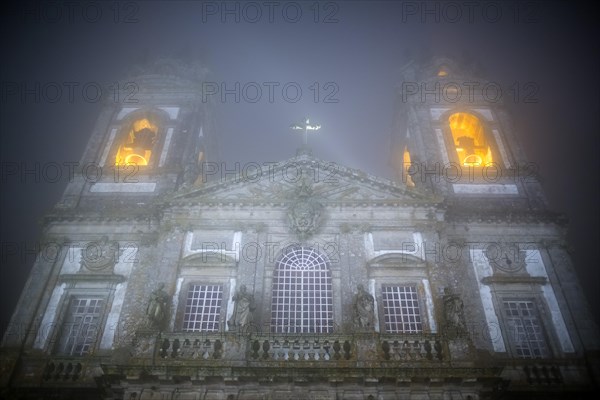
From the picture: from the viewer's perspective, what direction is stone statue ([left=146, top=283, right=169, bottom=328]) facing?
toward the camera

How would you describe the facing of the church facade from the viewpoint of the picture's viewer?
facing the viewer

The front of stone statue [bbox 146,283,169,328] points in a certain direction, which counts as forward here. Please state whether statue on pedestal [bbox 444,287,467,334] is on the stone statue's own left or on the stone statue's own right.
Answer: on the stone statue's own left

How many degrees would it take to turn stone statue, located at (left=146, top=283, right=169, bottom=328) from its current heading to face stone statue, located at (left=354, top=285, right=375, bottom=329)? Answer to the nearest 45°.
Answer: approximately 90° to its left

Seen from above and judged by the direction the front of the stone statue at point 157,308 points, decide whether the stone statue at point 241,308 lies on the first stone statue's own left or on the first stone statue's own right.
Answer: on the first stone statue's own left
